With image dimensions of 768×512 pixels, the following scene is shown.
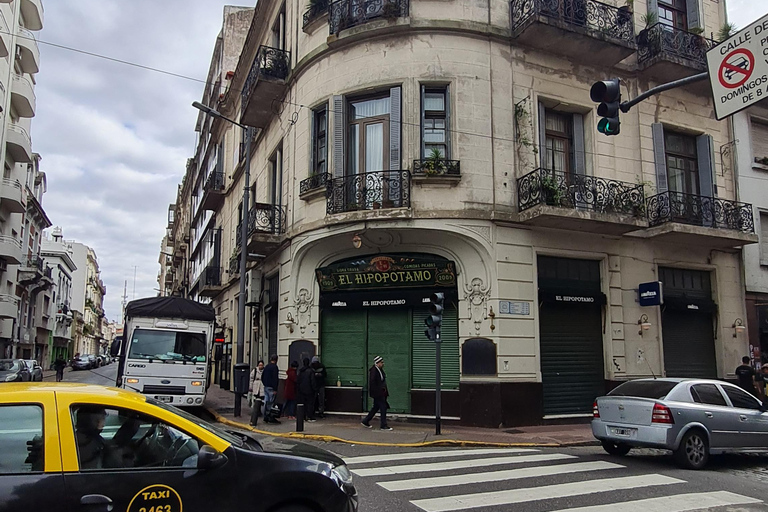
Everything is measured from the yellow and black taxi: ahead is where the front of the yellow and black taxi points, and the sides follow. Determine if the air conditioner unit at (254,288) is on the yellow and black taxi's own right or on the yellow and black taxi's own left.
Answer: on the yellow and black taxi's own left

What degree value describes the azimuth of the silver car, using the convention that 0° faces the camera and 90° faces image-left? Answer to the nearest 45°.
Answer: approximately 225°

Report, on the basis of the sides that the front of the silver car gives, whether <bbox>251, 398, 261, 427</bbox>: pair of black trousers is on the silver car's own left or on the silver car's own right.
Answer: on the silver car's own left

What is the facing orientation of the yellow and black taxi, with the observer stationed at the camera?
facing to the right of the viewer

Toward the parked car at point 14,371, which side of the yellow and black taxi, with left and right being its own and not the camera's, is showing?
left

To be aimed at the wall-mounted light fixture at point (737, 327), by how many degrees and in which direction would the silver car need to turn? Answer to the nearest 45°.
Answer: approximately 45° to its left

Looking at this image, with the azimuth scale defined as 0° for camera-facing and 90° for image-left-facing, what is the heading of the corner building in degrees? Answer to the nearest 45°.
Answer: approximately 0°

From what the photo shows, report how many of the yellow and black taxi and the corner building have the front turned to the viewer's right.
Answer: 1

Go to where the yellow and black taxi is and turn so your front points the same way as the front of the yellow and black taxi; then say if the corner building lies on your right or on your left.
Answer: on your left

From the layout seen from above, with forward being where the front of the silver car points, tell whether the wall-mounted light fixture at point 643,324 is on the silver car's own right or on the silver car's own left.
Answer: on the silver car's own left

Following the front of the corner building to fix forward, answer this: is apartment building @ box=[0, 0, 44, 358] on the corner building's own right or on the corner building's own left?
on the corner building's own right

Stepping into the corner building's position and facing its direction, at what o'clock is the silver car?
The silver car is roughly at 11 o'clock from the corner building.

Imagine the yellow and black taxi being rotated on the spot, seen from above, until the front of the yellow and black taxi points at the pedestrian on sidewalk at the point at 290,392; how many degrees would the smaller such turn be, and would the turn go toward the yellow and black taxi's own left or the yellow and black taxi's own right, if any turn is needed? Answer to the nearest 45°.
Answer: approximately 90° to the yellow and black taxi's own left
